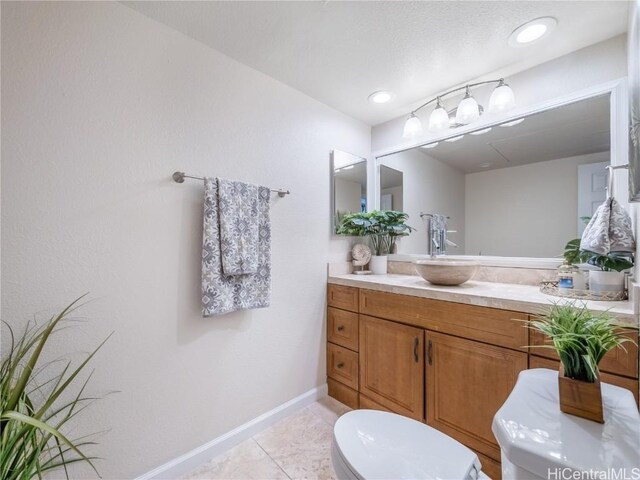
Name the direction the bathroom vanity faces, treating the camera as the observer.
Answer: facing the viewer and to the left of the viewer

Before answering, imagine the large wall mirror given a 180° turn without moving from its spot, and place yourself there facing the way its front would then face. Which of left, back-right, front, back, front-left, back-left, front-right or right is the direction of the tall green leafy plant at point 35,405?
back

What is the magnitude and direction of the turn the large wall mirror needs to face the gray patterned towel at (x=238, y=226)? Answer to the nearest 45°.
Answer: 0° — it already faces it

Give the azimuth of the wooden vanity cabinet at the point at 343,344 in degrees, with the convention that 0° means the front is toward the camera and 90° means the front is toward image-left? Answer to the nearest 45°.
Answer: approximately 45°
